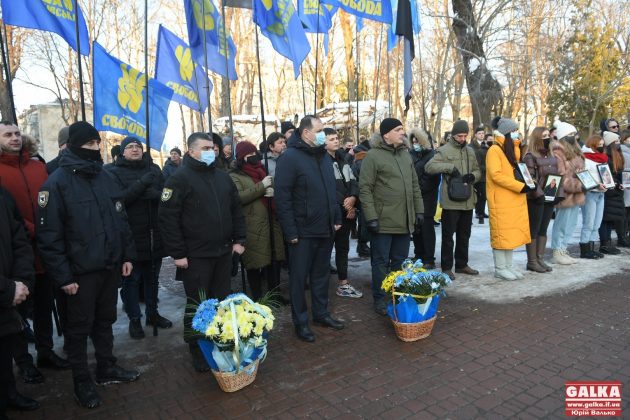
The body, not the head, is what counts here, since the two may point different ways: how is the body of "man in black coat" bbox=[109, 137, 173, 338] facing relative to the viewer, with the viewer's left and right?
facing the viewer and to the right of the viewer

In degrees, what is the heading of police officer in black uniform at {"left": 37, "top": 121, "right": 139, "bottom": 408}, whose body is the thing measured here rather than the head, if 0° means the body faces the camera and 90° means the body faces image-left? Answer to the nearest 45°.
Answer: approximately 315°

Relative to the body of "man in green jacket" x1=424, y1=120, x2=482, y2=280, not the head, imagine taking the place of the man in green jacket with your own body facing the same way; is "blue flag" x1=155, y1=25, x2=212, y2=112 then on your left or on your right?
on your right

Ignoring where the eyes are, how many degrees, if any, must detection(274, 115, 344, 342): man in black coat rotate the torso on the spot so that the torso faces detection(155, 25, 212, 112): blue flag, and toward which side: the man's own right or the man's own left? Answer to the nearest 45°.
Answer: approximately 180°

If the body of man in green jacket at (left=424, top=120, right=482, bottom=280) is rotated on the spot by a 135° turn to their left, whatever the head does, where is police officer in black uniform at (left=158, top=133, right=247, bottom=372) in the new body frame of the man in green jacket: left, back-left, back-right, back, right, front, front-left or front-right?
back-left

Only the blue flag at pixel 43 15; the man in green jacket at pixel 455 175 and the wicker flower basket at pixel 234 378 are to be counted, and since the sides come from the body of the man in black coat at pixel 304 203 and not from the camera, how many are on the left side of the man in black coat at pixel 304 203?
1

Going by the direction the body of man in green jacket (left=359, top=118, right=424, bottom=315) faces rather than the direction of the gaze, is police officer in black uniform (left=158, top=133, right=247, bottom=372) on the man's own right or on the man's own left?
on the man's own right

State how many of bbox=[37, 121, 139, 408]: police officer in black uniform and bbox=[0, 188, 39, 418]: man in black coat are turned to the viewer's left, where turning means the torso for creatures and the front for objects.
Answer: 0

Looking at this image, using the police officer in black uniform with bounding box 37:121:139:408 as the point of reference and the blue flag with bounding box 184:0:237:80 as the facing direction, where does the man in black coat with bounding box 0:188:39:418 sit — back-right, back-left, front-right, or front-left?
back-left

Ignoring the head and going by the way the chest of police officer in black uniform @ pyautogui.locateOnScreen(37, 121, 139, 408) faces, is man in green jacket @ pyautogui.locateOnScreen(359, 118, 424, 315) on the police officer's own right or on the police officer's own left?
on the police officer's own left
